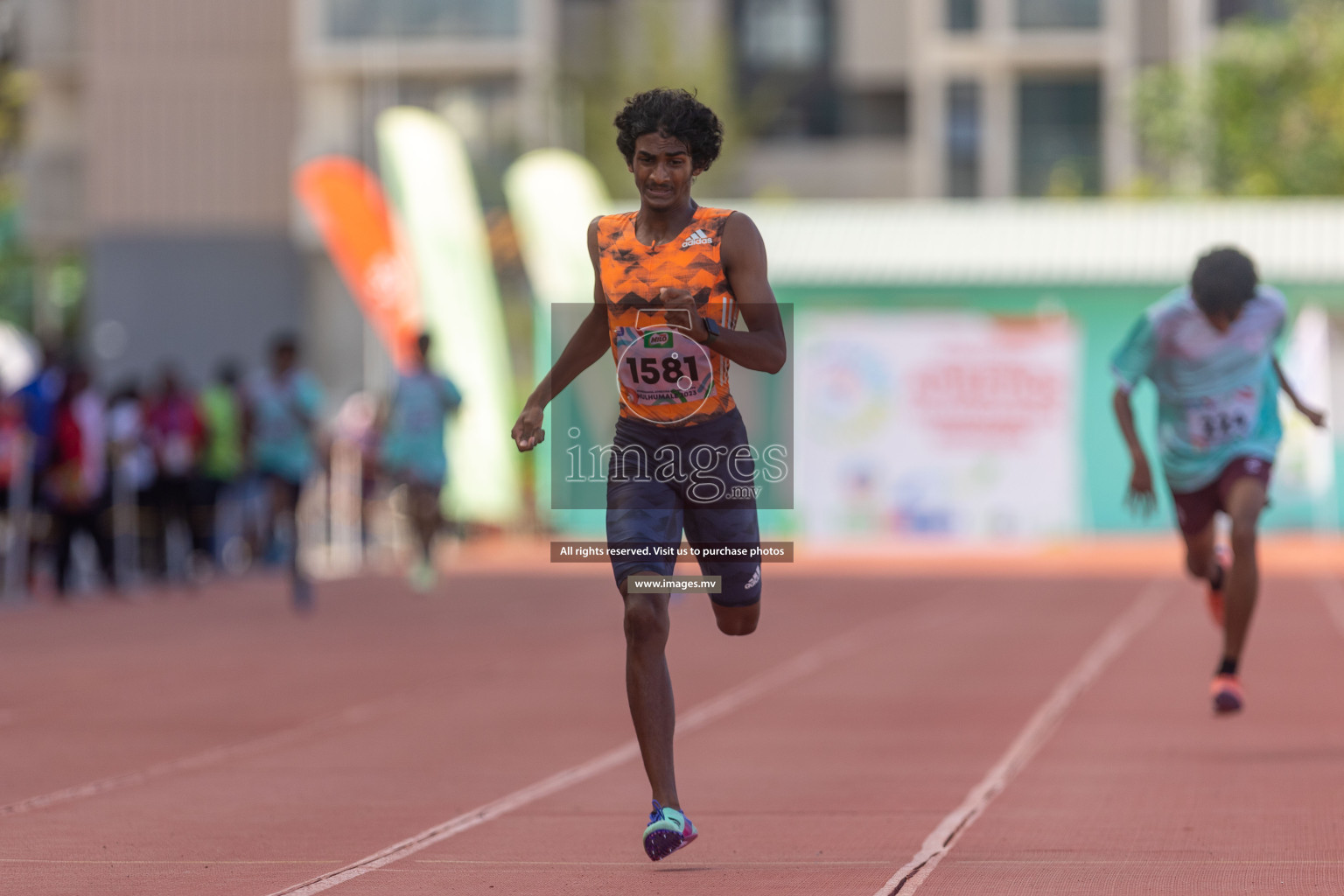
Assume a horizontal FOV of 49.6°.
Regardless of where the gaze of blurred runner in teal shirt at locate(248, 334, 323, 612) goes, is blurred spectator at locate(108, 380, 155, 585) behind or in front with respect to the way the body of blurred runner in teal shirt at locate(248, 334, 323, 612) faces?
behind

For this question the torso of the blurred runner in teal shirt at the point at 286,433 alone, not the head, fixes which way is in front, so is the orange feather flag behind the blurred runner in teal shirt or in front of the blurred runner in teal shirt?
behind

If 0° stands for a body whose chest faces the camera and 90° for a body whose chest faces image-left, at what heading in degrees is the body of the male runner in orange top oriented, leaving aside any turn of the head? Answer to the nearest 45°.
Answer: approximately 0°

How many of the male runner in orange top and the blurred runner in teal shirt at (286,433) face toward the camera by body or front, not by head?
2
